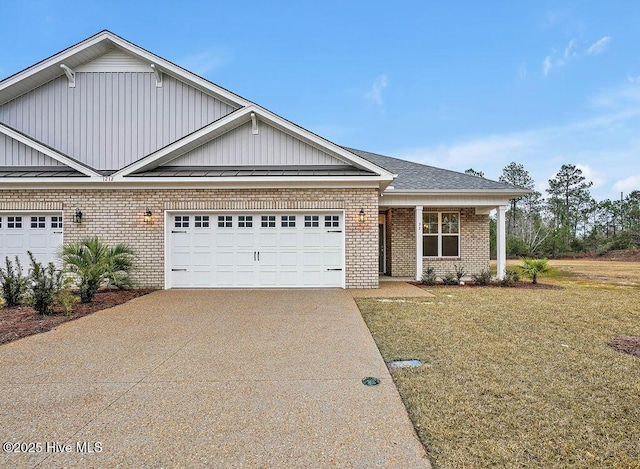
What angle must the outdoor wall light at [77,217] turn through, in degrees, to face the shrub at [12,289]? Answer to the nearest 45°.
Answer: approximately 45° to its right

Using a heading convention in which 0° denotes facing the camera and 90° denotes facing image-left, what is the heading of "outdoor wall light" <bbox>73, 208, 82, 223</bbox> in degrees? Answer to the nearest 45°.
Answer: approximately 0°

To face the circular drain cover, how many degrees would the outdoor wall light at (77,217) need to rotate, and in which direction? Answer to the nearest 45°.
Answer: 0° — it already faces it

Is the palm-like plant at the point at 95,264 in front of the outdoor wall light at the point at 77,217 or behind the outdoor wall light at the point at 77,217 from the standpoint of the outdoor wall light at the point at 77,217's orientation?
in front

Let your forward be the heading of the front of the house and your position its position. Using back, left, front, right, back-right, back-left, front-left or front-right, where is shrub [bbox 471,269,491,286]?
left

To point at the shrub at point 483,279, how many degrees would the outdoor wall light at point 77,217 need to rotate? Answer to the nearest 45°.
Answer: approximately 45° to its left

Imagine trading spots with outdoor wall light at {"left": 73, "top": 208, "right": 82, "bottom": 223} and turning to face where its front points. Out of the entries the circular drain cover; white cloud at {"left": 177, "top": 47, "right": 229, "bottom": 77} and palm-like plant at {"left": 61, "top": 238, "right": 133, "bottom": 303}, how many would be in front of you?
2

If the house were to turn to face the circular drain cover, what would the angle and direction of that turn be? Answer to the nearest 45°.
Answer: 0° — it already faces it

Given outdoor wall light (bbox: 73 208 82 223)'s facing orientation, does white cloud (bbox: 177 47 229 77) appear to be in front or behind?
behind

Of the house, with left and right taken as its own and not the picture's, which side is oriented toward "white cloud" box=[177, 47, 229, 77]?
back
